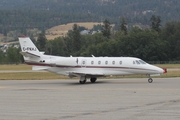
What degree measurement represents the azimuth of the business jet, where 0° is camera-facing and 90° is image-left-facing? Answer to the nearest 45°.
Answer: approximately 270°
